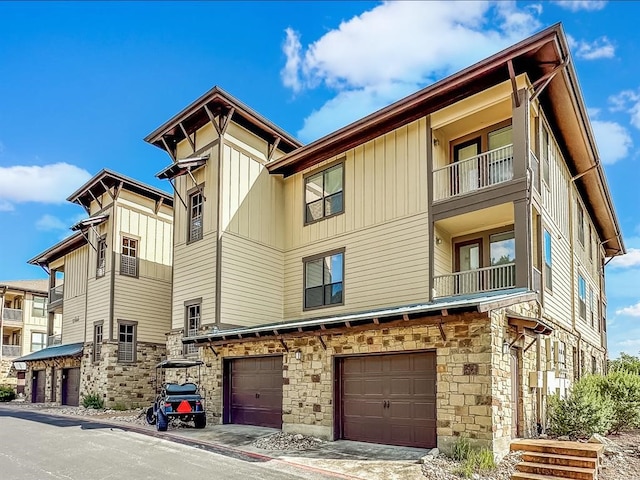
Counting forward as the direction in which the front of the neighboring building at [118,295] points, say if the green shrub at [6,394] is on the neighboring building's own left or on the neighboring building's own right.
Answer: on the neighboring building's own right

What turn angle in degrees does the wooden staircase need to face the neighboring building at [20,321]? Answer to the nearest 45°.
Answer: approximately 135° to its right

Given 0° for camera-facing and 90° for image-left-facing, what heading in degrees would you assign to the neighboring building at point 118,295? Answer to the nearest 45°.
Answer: approximately 45°

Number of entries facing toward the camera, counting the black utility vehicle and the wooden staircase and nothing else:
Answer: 1

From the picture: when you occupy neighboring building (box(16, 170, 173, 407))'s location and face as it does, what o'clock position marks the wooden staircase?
The wooden staircase is roughly at 10 o'clock from the neighboring building.

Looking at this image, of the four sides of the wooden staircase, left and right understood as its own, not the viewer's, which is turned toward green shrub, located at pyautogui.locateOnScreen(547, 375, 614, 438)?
back
